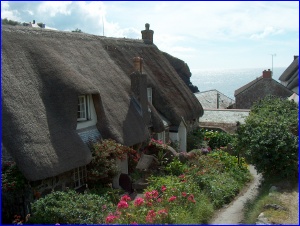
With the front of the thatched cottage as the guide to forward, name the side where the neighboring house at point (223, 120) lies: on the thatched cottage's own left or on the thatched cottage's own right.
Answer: on the thatched cottage's own left

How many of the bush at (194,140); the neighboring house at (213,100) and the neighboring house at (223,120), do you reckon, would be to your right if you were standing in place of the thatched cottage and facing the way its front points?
0

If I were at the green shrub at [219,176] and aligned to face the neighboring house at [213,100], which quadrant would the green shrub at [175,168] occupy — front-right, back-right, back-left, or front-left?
front-left

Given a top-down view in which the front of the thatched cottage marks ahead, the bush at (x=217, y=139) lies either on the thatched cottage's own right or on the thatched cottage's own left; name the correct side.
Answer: on the thatched cottage's own left

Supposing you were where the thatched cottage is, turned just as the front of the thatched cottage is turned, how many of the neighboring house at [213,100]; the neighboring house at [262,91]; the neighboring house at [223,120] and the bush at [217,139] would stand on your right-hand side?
0

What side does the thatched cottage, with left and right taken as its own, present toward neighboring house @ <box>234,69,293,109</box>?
left

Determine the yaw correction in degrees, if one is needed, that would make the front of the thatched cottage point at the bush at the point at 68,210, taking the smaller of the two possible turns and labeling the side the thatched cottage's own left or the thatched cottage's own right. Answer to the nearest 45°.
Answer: approximately 45° to the thatched cottage's own right

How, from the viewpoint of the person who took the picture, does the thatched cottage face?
facing the viewer and to the right of the viewer

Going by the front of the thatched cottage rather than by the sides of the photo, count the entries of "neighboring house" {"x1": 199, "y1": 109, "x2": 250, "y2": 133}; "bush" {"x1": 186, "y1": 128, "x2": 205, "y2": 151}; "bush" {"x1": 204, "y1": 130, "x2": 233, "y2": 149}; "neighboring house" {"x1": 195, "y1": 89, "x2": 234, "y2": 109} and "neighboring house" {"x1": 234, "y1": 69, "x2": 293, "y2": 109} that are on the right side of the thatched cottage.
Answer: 0

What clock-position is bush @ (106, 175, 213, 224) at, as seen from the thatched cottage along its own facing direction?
The bush is roughly at 12 o'clock from the thatched cottage.

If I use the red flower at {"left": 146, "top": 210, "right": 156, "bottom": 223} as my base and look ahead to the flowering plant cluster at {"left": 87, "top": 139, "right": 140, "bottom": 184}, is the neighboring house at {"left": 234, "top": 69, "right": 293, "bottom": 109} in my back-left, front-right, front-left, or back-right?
front-right

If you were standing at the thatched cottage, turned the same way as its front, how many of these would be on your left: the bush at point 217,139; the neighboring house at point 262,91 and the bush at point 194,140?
3

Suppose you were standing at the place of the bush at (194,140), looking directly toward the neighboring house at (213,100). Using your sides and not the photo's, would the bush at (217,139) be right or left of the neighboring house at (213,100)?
right

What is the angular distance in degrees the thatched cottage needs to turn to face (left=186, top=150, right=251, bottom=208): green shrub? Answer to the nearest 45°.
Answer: approximately 45° to its left

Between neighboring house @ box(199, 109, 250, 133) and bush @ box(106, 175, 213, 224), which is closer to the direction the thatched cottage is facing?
the bush

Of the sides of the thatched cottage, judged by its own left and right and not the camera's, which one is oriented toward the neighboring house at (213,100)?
left

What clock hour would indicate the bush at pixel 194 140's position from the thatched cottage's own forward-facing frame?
The bush is roughly at 9 o'clock from the thatched cottage.

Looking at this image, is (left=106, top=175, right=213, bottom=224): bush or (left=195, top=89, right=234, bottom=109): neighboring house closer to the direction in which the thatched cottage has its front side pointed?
the bush
